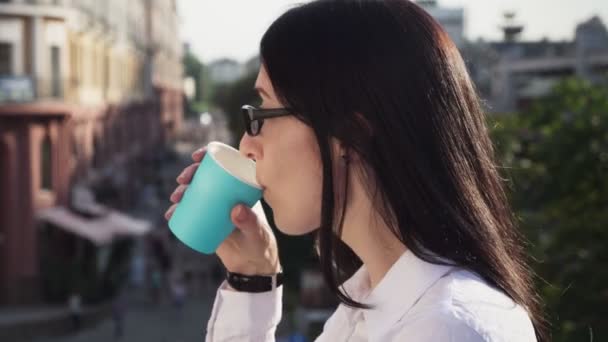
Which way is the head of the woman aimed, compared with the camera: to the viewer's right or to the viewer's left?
to the viewer's left

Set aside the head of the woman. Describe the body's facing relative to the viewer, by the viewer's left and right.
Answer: facing to the left of the viewer

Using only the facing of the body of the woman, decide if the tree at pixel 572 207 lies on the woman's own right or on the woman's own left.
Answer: on the woman's own right

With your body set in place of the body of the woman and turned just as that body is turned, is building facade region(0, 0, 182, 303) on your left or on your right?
on your right

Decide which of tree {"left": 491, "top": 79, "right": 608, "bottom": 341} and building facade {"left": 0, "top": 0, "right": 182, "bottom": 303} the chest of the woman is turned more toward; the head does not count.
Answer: the building facade
